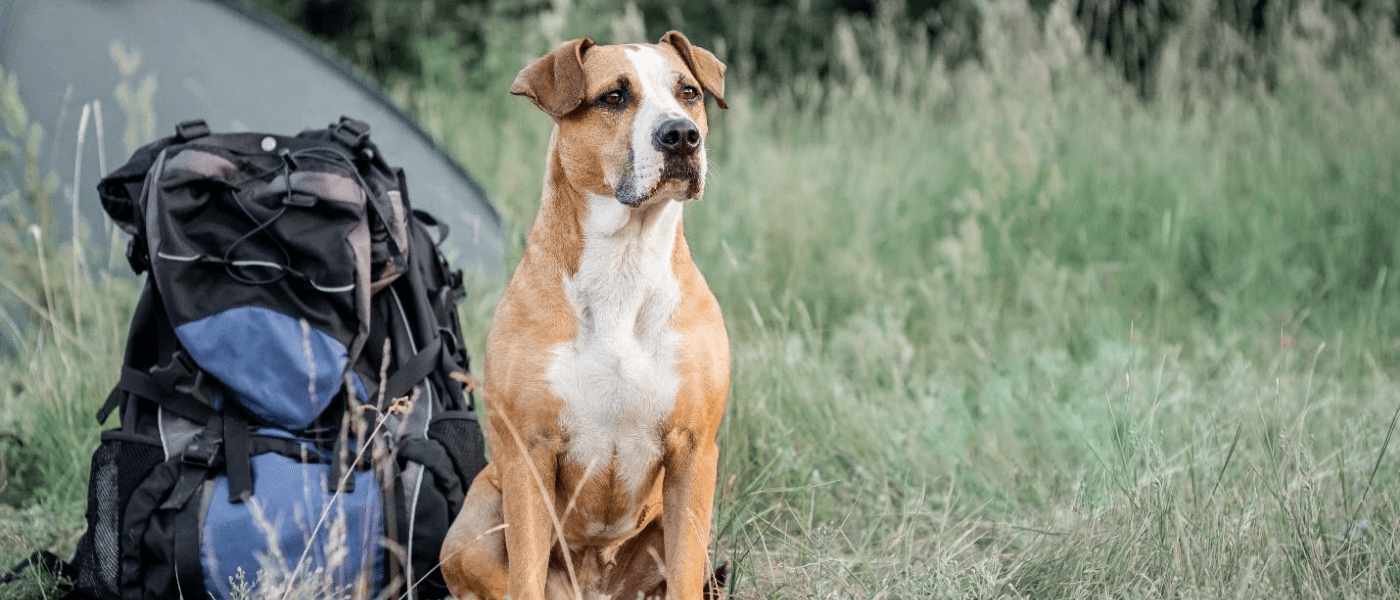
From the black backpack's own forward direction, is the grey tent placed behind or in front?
behind

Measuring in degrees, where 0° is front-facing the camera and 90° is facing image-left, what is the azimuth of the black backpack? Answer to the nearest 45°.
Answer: approximately 0°
